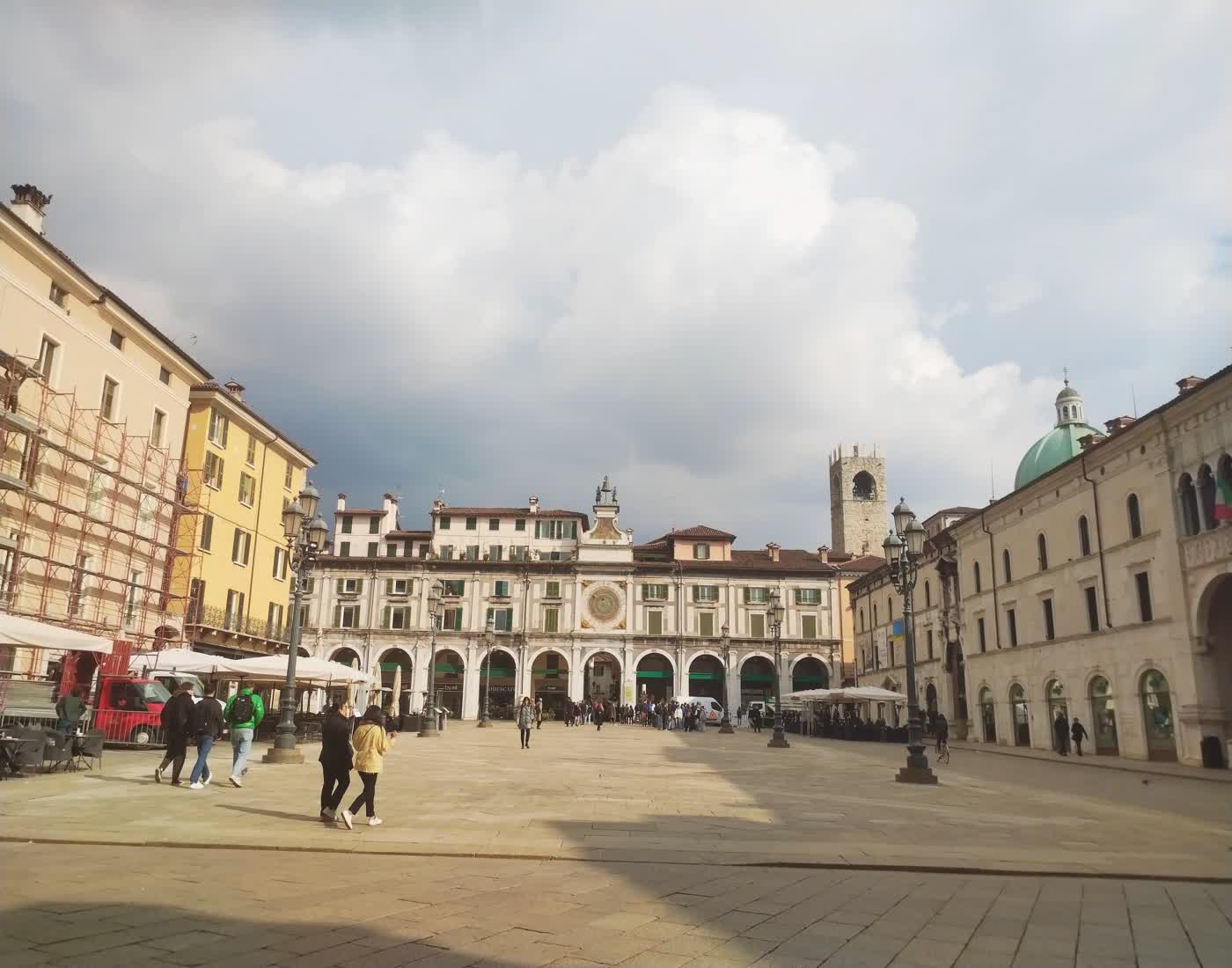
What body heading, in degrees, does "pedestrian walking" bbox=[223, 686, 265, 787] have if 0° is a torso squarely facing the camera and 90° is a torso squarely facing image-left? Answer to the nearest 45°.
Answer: approximately 180°

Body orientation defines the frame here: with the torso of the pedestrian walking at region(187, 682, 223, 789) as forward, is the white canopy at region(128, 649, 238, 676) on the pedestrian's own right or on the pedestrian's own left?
on the pedestrian's own left

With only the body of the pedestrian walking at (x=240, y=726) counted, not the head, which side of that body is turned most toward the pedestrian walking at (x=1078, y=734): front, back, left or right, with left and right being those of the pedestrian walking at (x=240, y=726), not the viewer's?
right

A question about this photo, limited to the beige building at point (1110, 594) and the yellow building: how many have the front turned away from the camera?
0

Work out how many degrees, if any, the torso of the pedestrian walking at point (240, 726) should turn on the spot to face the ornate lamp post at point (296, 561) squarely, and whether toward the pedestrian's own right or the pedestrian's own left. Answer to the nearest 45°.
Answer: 0° — they already face it

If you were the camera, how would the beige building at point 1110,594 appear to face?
facing the viewer and to the left of the viewer

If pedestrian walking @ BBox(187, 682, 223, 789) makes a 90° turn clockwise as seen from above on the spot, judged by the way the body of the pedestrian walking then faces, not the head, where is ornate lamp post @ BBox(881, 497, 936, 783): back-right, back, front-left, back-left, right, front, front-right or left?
front-left

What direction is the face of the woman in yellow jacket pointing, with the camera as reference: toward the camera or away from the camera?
away from the camera

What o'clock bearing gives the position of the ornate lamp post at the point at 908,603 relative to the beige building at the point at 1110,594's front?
The ornate lamp post is roughly at 11 o'clock from the beige building.

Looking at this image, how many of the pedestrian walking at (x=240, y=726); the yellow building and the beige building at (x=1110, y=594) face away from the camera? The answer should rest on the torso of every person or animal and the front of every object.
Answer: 1

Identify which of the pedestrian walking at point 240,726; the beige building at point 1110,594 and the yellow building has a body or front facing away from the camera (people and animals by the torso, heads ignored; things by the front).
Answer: the pedestrian walking

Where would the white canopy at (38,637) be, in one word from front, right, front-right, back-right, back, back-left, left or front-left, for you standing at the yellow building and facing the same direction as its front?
front-right

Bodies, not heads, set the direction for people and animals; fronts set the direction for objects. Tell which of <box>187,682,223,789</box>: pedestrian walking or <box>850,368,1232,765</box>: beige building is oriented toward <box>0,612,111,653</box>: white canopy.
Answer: the beige building

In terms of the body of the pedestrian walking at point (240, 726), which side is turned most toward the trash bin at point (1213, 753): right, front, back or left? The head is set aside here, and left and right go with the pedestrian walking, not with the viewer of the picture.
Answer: right

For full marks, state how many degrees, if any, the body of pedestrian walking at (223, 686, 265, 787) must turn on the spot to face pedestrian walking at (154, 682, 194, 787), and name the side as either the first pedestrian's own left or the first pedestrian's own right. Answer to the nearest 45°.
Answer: approximately 45° to the first pedestrian's own left

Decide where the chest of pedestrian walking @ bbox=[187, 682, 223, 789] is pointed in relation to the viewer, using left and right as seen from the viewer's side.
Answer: facing away from the viewer and to the right of the viewer

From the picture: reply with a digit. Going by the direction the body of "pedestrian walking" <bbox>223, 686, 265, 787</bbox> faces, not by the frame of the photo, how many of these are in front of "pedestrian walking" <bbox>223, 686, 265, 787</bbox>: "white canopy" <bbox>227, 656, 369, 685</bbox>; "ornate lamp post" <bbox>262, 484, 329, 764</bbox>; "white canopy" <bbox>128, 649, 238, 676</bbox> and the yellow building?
4

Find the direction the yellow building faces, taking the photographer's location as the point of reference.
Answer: facing the viewer and to the right of the viewer

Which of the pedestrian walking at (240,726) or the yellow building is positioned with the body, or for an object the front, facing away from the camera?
the pedestrian walking

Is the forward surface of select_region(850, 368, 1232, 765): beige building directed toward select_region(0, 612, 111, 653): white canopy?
yes
